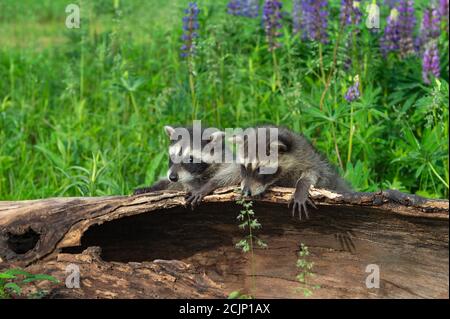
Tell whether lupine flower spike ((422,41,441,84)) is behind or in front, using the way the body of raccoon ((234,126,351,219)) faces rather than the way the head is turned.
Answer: behind

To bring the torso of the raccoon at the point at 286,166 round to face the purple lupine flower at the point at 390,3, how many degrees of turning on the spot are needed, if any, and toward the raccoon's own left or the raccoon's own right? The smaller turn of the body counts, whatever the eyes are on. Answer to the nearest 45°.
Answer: approximately 135° to the raccoon's own right

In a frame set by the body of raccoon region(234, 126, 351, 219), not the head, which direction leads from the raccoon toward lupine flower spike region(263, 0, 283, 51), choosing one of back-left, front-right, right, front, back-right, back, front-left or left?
back-right

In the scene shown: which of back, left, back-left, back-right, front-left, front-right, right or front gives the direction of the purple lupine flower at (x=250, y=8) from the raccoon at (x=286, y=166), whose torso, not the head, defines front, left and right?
back-right

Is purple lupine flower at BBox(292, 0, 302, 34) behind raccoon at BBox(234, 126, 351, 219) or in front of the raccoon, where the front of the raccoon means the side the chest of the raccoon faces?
behind

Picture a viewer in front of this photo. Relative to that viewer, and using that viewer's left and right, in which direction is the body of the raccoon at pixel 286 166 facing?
facing the viewer and to the left of the viewer

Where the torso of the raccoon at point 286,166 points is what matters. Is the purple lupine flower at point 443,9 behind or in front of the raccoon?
behind

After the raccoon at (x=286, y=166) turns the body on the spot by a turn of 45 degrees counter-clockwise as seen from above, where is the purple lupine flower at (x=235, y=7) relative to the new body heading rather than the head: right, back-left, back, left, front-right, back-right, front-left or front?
back

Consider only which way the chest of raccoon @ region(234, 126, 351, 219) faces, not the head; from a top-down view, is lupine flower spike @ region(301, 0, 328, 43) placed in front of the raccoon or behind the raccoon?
behind

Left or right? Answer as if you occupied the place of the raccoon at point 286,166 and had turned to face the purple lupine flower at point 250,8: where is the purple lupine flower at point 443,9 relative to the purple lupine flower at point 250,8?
right

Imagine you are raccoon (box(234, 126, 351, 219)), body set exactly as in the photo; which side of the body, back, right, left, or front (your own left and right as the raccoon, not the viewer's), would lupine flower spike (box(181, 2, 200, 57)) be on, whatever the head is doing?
right
